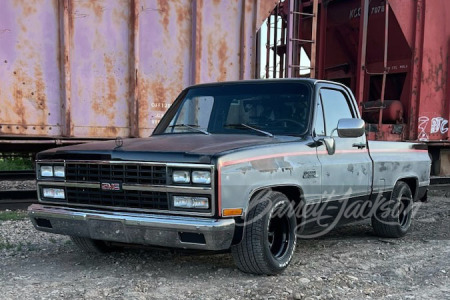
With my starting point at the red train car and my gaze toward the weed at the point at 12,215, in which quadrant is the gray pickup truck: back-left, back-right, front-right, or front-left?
front-left

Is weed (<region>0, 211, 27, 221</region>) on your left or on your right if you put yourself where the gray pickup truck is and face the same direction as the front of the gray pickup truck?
on your right

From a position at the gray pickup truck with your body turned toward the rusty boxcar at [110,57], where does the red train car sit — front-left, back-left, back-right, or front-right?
front-right

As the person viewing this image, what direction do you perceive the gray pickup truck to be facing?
facing the viewer and to the left of the viewer

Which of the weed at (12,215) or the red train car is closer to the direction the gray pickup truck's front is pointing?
the weed

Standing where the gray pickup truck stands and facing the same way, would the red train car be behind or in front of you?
behind

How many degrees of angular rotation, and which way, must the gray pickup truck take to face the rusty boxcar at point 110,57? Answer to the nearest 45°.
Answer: approximately 90° to its right
